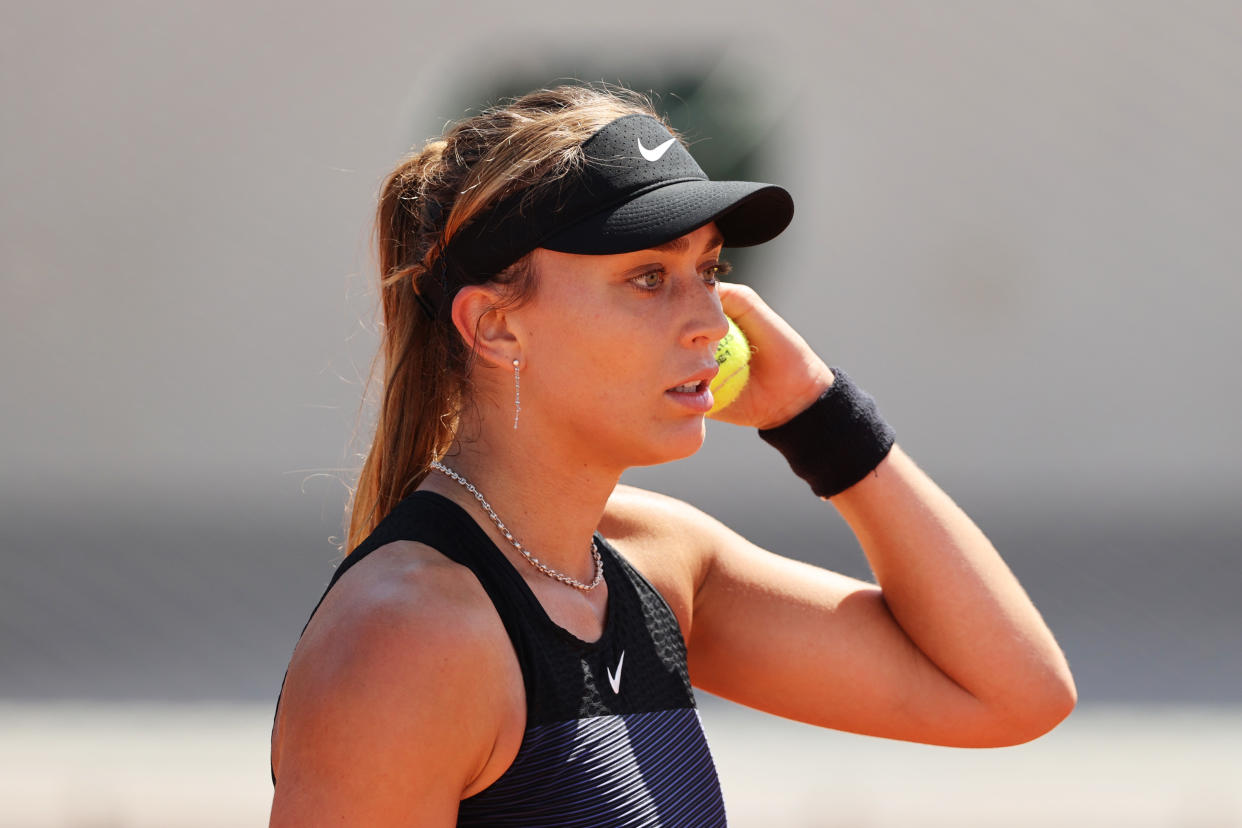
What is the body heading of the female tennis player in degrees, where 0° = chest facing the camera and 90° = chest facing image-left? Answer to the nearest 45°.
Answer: approximately 315°
